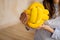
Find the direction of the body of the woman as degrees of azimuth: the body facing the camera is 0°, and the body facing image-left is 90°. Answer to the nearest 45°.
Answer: approximately 45°
